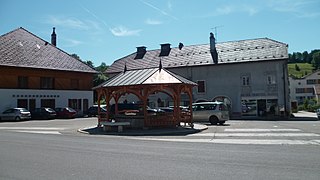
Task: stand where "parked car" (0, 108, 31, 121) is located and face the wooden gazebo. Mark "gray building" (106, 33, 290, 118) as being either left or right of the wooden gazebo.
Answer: left

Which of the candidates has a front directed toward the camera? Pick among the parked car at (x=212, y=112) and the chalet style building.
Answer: the chalet style building

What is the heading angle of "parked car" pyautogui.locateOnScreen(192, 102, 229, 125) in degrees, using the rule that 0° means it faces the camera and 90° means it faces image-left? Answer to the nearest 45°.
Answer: approximately 135°

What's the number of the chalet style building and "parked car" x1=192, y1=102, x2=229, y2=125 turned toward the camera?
1

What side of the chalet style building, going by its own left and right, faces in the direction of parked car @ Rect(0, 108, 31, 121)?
front

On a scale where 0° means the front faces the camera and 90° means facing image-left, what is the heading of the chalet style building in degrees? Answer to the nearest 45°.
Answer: approximately 0°

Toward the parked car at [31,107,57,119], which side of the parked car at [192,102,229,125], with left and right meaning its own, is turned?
front

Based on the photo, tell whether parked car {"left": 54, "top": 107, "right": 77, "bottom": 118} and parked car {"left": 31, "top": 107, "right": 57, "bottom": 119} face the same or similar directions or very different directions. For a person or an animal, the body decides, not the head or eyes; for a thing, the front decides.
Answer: same or similar directions

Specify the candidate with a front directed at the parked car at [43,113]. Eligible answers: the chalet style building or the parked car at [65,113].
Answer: the chalet style building

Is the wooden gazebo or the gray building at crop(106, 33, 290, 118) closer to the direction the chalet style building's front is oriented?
the wooden gazebo

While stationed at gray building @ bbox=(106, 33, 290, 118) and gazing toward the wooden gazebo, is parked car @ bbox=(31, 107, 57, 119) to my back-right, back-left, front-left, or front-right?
front-right
